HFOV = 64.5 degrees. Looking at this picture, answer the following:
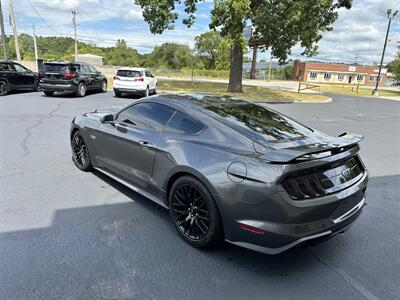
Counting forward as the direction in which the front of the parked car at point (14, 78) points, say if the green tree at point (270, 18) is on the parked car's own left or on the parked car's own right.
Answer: on the parked car's own right

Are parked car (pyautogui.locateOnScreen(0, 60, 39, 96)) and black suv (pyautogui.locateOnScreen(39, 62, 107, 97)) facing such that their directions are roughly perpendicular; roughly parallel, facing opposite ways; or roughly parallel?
roughly parallel

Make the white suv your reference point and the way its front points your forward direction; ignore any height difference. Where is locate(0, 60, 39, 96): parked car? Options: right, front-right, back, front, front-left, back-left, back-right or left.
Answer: back-left

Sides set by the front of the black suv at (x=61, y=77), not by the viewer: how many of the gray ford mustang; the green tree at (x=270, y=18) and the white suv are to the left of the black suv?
0

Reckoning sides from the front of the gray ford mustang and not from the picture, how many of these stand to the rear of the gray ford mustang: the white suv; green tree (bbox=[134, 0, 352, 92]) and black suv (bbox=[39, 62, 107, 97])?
0

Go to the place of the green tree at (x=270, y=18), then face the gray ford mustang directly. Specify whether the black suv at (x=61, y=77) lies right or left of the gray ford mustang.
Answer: right

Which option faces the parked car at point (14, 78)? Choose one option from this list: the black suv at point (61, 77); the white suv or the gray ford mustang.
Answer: the gray ford mustang

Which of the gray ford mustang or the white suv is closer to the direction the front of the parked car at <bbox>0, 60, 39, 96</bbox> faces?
the white suv

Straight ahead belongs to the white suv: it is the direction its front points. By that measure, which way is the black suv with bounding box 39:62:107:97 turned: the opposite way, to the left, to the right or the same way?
the same way

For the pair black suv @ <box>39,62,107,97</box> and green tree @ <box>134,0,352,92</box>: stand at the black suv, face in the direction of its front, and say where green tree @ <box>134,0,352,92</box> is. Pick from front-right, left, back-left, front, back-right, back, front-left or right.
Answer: front-right

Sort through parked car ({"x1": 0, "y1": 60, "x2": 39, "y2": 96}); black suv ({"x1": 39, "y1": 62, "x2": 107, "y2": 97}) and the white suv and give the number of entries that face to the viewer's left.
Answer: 0

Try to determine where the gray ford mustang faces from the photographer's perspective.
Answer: facing away from the viewer and to the left of the viewer

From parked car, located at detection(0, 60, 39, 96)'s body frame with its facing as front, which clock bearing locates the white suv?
The white suv is roughly at 2 o'clock from the parked car.

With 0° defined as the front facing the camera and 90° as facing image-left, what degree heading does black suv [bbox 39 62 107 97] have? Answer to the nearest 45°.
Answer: approximately 225°

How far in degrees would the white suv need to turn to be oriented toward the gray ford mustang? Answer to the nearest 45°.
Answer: approximately 135° to its right

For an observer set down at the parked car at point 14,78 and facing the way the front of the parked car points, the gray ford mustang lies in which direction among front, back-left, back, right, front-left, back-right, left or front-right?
back-right

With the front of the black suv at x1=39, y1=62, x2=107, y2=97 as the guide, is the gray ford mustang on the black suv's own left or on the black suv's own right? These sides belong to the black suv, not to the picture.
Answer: on the black suv's own right

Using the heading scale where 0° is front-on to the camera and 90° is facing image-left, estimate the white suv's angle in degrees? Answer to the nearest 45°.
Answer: approximately 225°

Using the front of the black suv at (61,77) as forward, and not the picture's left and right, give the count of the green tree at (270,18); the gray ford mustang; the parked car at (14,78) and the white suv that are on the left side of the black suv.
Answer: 1

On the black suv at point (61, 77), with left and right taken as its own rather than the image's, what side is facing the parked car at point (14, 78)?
left
